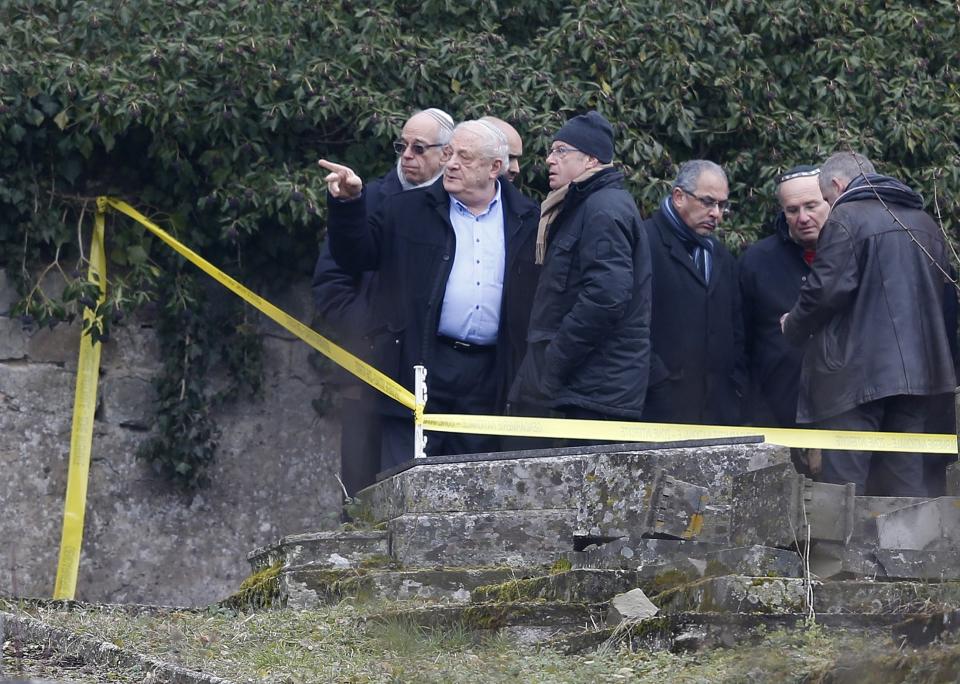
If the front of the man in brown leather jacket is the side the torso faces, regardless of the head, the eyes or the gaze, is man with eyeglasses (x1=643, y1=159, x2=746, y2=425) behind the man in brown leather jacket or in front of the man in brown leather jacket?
in front

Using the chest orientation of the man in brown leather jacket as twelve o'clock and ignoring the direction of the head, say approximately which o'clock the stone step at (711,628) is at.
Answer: The stone step is roughly at 8 o'clock from the man in brown leather jacket.

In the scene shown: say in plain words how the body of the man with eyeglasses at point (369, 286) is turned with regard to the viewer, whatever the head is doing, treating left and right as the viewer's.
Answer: facing the viewer and to the left of the viewer

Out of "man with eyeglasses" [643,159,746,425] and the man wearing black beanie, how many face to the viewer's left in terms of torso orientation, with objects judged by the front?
1

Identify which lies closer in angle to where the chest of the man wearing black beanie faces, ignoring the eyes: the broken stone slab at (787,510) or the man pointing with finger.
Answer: the man pointing with finger

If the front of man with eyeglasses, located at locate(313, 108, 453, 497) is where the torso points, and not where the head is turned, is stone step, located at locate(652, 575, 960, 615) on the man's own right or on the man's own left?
on the man's own left

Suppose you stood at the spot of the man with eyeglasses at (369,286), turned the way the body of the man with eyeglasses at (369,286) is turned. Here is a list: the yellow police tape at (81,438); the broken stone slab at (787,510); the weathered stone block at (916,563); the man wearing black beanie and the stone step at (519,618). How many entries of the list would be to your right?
1

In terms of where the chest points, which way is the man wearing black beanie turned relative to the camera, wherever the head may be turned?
to the viewer's left

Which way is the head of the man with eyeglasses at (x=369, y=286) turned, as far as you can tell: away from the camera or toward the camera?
toward the camera

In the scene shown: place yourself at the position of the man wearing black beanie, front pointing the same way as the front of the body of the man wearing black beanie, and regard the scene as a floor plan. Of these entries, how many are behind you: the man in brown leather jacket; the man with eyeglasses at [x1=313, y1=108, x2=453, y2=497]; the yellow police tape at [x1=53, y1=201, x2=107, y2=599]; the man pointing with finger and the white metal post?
1

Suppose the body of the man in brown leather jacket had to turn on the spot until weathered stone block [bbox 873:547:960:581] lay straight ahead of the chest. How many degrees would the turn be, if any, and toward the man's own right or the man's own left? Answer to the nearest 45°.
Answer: approximately 135° to the man's own left

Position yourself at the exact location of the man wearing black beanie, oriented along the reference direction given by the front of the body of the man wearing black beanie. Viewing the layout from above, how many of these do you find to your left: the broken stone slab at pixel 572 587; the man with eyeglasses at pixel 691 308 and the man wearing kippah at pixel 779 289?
1

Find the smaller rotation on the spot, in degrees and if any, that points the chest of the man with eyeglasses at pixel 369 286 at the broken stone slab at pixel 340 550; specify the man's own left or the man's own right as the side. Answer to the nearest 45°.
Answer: approximately 45° to the man's own left

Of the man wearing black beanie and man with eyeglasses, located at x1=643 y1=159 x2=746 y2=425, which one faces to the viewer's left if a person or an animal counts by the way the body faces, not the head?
the man wearing black beanie

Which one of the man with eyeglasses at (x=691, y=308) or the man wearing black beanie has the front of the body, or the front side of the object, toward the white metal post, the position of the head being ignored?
the man wearing black beanie

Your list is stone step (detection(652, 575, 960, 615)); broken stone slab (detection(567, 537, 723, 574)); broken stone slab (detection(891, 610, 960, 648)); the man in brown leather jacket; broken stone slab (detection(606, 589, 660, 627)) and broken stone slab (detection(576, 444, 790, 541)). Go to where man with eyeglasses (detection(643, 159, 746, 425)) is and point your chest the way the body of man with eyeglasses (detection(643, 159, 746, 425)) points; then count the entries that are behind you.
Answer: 0

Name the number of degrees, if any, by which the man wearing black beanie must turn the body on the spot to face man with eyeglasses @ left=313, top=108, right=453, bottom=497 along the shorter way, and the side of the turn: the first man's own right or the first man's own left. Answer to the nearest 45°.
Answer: approximately 45° to the first man's own right
